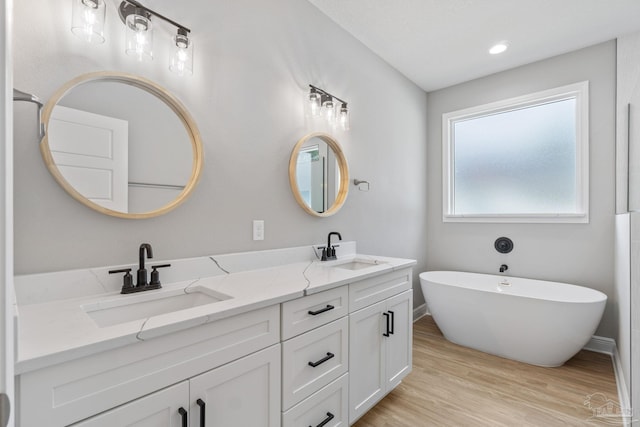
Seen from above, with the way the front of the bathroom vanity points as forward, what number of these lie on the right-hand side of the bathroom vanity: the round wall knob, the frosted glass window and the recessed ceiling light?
0

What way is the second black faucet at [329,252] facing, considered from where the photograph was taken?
facing the viewer and to the right of the viewer

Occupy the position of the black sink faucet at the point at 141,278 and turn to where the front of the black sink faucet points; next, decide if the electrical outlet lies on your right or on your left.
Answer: on your left

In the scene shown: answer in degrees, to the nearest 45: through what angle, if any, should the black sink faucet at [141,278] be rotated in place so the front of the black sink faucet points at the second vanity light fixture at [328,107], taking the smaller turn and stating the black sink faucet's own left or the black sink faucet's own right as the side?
approximately 45° to the black sink faucet's own left

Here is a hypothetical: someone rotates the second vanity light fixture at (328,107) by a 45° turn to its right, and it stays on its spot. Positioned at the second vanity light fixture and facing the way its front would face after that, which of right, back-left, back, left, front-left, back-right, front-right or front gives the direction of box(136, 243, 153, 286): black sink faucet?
front-right

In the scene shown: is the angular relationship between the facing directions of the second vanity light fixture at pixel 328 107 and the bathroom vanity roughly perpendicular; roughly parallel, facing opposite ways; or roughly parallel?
roughly parallel

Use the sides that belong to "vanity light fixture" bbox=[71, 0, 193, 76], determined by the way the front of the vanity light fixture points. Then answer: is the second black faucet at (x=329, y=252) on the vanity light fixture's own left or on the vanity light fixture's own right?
on the vanity light fixture's own left

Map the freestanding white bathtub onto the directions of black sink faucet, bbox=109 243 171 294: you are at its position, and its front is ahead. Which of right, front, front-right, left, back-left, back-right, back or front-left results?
front-left

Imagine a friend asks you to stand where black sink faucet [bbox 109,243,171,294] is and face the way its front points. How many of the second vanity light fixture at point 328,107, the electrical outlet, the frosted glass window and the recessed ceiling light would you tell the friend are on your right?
0

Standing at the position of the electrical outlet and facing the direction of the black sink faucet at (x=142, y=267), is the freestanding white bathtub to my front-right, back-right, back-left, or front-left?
back-left

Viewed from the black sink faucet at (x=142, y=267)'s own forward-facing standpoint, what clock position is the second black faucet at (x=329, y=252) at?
The second black faucet is roughly at 10 o'clock from the black sink faucet.

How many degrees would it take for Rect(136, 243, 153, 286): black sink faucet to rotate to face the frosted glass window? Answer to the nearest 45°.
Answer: approximately 45° to its left

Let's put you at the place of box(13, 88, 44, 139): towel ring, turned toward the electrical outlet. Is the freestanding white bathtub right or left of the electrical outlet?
right

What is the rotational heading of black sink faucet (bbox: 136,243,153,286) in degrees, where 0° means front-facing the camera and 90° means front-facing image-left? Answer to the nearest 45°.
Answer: approximately 315°

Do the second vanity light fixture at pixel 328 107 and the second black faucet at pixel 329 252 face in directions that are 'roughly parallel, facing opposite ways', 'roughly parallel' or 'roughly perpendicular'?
roughly parallel

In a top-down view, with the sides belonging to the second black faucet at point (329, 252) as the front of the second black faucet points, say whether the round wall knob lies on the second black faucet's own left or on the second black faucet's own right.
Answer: on the second black faucet's own left

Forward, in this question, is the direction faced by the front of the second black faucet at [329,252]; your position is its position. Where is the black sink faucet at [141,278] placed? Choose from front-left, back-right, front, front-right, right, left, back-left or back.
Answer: right

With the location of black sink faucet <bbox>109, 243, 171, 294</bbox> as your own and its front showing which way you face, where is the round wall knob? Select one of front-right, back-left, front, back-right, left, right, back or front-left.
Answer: front-left
